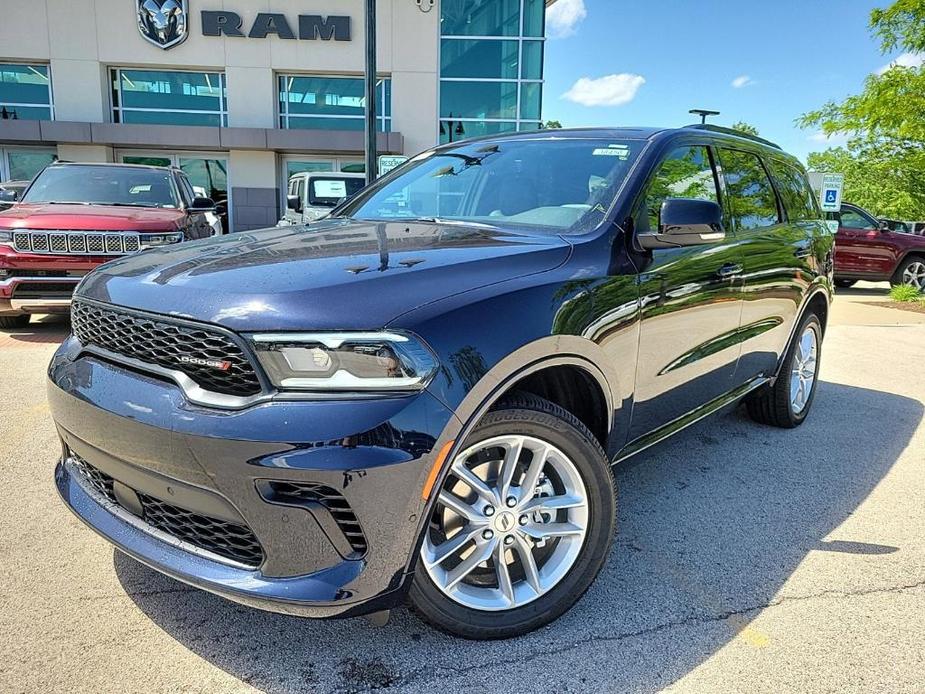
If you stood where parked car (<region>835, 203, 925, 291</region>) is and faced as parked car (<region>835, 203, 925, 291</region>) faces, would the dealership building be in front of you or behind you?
behind

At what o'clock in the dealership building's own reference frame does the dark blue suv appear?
The dark blue suv is roughly at 12 o'clock from the dealership building.

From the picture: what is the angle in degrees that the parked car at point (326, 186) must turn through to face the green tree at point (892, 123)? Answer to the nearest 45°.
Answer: approximately 90° to its left

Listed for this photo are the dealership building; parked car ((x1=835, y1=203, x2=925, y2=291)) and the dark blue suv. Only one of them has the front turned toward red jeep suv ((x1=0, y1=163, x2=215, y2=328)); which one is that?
the dealership building

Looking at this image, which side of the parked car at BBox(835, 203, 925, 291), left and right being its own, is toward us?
right

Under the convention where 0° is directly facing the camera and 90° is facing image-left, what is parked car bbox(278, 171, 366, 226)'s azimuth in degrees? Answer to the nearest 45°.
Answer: approximately 0°

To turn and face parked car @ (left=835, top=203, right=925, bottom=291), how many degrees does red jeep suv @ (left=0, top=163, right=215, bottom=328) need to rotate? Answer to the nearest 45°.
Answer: approximately 90° to its left

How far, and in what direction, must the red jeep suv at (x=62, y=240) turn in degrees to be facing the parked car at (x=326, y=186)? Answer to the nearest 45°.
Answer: approximately 135° to its left

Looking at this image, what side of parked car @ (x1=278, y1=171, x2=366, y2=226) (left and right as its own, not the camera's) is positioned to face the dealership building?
back

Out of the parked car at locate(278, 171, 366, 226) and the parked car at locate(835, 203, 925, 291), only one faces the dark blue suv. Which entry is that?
the parked car at locate(278, 171, 366, 226)

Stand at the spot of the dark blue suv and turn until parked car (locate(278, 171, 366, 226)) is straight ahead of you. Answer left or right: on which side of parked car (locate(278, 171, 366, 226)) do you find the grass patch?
right

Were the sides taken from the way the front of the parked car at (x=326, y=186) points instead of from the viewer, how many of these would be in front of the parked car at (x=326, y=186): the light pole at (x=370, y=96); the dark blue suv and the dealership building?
2

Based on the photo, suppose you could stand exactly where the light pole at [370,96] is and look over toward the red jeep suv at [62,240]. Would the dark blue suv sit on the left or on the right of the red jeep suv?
left

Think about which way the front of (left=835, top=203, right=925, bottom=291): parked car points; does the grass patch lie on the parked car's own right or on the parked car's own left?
on the parked car's own right
